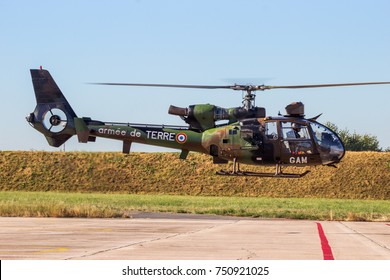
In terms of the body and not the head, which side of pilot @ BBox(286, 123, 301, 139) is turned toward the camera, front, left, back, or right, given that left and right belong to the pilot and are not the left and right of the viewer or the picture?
right

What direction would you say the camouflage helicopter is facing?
to the viewer's right
